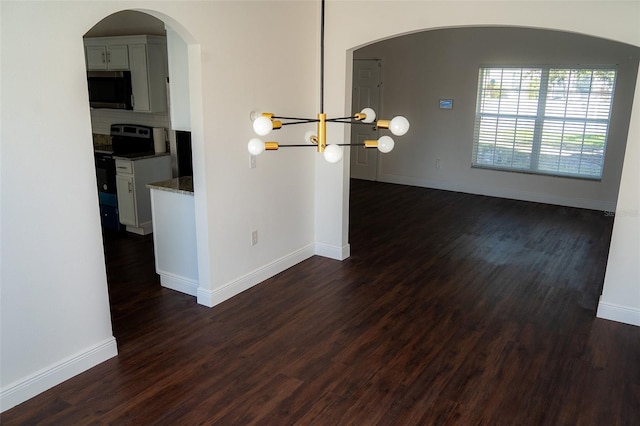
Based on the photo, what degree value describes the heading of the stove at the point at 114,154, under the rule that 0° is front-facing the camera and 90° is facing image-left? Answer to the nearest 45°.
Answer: approximately 45°

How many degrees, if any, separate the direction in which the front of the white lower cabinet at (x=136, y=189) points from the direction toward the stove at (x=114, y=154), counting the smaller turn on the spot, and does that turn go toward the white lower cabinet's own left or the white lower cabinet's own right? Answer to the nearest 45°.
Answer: approximately 90° to the white lower cabinet's own right

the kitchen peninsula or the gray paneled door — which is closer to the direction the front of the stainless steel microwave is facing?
the kitchen peninsula

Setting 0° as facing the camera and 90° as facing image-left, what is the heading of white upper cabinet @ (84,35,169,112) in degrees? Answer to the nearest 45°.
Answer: approximately 45°
